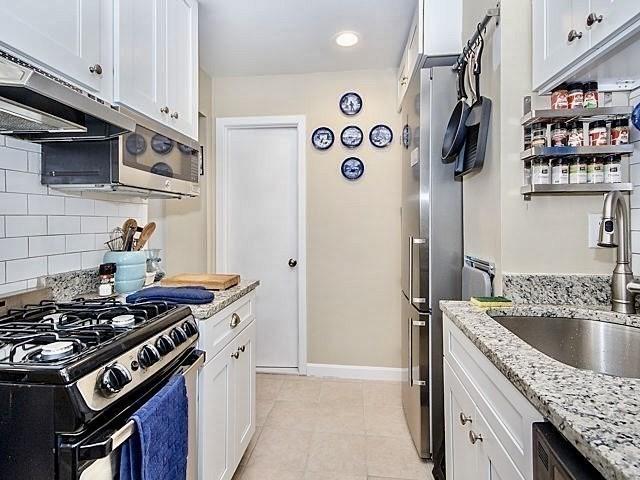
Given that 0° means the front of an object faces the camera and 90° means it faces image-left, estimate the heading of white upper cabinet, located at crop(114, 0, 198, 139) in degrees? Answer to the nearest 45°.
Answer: approximately 315°

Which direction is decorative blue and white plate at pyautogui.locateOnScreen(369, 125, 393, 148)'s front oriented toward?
toward the camera

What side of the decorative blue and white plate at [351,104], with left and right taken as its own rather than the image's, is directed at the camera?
front

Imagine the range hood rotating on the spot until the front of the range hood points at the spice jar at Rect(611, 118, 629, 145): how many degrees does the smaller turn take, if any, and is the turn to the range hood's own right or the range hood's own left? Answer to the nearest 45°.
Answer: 0° — it already faces it

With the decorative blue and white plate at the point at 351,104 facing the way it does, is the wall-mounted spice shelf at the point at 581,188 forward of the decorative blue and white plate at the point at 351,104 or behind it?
forward

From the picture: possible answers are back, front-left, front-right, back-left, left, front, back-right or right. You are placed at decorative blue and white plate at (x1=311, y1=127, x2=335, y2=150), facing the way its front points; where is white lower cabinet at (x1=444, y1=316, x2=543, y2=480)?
front

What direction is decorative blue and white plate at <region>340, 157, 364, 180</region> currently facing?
toward the camera

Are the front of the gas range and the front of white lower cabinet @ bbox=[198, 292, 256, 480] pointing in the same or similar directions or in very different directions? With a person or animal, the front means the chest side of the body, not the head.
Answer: same or similar directions

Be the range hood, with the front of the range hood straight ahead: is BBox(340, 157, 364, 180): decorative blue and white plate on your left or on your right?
on your left

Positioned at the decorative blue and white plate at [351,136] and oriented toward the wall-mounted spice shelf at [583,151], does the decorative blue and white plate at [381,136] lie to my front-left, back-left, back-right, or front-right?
front-left

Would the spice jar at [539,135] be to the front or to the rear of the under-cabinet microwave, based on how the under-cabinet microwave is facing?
to the front
